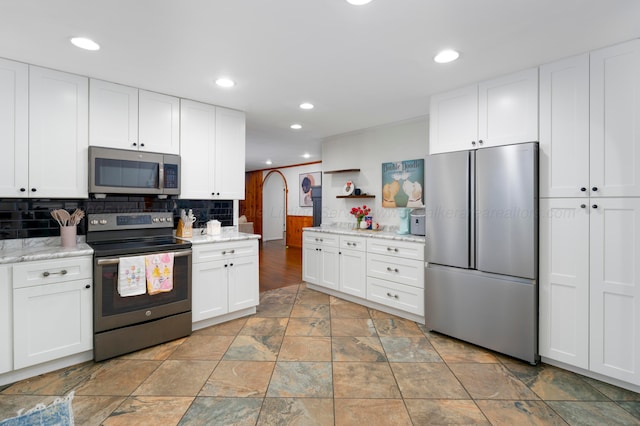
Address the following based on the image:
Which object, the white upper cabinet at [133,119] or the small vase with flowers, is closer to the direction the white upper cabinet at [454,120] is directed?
the white upper cabinet

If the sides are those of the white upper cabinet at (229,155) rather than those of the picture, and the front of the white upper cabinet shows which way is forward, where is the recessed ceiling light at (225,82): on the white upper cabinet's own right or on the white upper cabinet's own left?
on the white upper cabinet's own right

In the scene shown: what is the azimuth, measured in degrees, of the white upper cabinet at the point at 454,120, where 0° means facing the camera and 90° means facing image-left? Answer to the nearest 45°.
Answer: approximately 45°

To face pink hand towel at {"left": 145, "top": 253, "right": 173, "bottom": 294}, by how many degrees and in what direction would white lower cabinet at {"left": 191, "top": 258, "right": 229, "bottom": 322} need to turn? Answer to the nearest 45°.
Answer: approximately 90° to its right

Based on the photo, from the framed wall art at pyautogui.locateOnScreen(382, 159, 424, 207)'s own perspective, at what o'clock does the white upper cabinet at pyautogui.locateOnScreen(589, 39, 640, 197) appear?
The white upper cabinet is roughly at 9 o'clock from the framed wall art.

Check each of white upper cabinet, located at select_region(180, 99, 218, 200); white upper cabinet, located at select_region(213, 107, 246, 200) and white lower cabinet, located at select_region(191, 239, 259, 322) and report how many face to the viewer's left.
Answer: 0

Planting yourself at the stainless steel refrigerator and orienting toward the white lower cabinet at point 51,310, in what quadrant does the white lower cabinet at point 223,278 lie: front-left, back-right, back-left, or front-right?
front-right

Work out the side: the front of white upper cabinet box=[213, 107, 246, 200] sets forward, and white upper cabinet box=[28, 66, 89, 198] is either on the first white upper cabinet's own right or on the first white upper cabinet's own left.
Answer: on the first white upper cabinet's own right

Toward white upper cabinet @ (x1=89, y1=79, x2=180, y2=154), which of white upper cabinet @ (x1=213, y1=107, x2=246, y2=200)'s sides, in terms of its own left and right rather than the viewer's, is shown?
right

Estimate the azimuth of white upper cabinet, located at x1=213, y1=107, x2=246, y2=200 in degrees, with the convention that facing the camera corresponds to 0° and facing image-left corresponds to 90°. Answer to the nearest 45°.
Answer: approximately 315°

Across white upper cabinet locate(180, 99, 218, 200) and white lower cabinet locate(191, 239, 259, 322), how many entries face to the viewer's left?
0

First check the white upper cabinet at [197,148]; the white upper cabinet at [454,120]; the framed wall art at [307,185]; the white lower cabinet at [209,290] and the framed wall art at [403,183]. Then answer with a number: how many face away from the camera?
0

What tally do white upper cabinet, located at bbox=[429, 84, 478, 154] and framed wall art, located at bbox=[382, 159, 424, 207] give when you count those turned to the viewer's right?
0

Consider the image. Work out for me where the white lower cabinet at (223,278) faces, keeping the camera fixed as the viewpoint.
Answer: facing the viewer and to the right of the viewer

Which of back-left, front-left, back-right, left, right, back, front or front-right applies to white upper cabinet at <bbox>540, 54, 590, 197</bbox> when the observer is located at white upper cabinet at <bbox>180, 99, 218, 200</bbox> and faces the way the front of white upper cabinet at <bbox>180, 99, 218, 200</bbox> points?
front

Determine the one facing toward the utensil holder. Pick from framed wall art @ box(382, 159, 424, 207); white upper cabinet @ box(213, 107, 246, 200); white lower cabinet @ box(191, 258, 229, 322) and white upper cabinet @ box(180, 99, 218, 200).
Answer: the framed wall art

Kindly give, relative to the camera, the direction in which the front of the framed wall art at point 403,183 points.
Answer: facing the viewer and to the left of the viewer

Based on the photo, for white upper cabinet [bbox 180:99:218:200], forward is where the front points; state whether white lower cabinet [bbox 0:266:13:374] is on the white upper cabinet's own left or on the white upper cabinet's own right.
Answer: on the white upper cabinet's own right

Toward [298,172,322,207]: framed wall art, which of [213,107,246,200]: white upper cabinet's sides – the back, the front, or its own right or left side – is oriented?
left
